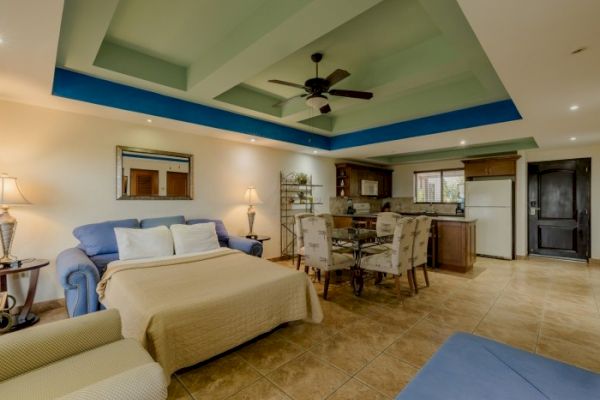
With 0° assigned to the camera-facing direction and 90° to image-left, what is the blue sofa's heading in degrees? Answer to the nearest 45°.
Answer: approximately 315°

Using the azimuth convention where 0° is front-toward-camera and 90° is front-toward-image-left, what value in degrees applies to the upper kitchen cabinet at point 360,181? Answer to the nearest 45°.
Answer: approximately 315°

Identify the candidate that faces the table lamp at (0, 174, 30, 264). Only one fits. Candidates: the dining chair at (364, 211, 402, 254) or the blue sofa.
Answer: the dining chair

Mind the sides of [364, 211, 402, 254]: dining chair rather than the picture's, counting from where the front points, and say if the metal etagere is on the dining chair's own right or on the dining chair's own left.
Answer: on the dining chair's own right

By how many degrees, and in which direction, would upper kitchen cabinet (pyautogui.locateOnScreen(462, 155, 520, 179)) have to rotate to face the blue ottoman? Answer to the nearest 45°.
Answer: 0° — it already faces it
